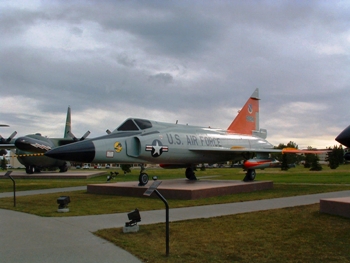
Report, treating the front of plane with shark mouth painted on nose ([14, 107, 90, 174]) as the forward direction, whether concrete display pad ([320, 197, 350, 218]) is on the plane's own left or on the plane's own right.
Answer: on the plane's own left

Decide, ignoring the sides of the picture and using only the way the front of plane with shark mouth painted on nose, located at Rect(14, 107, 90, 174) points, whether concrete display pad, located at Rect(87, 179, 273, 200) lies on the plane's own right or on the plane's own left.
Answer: on the plane's own left

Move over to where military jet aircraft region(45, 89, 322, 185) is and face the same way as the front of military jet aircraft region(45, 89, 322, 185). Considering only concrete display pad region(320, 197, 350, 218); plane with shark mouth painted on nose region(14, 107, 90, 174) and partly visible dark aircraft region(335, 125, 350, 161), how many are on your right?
1

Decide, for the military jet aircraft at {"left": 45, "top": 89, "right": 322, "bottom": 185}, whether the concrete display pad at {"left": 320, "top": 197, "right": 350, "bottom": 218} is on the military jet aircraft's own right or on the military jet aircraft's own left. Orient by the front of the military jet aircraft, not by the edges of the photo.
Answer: on the military jet aircraft's own left

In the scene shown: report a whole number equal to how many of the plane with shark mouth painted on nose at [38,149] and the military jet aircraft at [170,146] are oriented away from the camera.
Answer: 0

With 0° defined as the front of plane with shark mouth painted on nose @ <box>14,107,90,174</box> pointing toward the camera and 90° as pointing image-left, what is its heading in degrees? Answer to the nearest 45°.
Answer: approximately 45°

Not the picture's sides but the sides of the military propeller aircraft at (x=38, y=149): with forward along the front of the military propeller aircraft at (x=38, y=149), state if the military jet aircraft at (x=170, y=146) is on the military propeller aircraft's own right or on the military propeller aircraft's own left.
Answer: on the military propeller aircraft's own left

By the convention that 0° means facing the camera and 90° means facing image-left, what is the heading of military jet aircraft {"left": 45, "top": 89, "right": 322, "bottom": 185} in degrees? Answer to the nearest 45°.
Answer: approximately 45°
